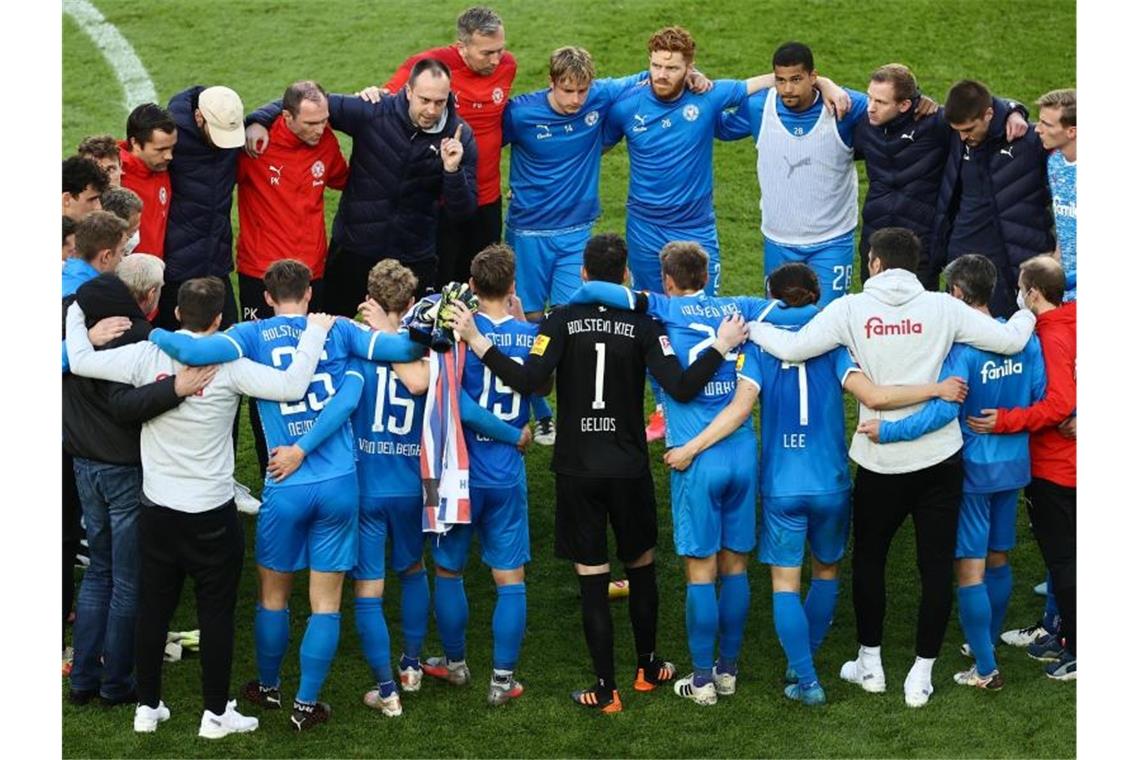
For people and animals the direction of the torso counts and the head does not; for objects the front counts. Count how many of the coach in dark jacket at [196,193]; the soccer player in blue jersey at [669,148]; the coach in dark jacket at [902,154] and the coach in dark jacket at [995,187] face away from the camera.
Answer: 0

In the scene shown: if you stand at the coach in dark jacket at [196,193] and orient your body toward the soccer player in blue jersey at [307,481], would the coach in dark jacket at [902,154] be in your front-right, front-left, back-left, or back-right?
front-left

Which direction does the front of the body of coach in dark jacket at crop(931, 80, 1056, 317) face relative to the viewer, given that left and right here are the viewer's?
facing the viewer and to the left of the viewer

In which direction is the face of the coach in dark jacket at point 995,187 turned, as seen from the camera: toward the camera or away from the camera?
toward the camera

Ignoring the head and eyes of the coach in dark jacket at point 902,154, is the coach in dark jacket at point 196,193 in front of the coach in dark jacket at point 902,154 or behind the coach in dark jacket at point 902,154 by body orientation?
in front

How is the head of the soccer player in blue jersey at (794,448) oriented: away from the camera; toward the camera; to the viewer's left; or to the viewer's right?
away from the camera

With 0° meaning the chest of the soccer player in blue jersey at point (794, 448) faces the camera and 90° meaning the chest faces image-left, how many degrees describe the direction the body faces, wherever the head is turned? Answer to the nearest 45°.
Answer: approximately 180°

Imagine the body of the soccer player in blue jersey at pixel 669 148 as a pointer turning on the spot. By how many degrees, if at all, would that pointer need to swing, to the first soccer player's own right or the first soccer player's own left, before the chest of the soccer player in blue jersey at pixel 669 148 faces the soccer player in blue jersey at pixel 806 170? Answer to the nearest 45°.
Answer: approximately 90° to the first soccer player's own left

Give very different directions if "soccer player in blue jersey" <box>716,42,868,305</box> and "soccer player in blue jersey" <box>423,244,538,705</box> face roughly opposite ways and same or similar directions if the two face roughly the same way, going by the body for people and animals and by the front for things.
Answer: very different directions

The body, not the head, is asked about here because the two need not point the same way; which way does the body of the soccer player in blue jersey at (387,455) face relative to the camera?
away from the camera

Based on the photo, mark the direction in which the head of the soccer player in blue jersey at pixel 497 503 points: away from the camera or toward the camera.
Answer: away from the camera

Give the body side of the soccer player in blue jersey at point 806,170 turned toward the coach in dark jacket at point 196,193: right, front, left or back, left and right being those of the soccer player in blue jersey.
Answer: right

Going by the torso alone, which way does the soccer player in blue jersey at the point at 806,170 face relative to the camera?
toward the camera

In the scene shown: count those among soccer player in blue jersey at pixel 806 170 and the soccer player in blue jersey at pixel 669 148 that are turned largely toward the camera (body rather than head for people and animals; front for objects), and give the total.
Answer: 2
